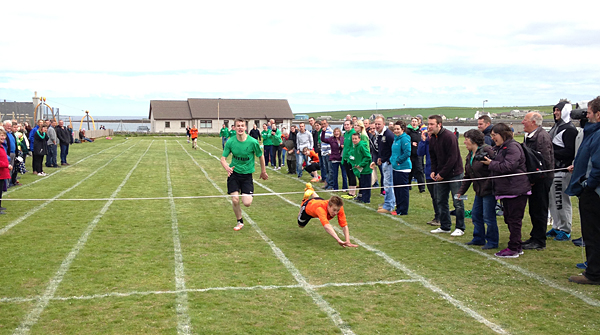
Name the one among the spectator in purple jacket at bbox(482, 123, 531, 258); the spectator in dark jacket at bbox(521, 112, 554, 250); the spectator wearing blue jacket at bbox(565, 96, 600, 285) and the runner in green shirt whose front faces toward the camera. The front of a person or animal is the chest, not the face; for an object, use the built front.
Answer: the runner in green shirt

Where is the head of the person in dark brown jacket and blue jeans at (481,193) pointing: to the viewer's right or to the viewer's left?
to the viewer's left

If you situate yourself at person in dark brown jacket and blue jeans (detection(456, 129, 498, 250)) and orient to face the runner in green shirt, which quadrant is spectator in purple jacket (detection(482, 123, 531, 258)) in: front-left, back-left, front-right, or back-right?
back-left

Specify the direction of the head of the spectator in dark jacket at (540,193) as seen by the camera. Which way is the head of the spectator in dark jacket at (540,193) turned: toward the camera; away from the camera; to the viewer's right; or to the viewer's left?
to the viewer's left

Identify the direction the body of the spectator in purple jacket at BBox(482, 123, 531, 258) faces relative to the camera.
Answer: to the viewer's left

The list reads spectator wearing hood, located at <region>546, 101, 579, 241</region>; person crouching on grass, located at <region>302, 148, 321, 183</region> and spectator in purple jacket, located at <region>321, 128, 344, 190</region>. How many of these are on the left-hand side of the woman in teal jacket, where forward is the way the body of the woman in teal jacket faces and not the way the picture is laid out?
1

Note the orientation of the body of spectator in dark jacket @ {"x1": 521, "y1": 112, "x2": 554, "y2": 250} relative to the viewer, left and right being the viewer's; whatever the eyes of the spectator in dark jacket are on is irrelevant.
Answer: facing to the left of the viewer

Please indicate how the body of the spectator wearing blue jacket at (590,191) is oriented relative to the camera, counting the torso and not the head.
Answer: to the viewer's left

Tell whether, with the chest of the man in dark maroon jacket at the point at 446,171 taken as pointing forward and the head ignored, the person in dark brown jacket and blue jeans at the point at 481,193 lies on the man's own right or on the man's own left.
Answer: on the man's own left

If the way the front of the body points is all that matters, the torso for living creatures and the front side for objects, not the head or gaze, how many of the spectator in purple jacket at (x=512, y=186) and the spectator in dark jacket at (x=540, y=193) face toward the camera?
0

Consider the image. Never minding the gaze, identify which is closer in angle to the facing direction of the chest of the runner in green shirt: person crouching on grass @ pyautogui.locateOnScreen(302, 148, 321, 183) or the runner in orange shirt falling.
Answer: the runner in orange shirt falling

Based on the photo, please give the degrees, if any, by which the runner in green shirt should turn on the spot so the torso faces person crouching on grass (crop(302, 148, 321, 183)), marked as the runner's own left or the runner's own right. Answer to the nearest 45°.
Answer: approximately 180°

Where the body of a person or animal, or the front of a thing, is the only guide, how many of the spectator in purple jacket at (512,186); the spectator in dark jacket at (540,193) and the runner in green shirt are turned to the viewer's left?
2

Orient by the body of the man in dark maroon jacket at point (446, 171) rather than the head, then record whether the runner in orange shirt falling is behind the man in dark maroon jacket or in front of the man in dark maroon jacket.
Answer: in front
